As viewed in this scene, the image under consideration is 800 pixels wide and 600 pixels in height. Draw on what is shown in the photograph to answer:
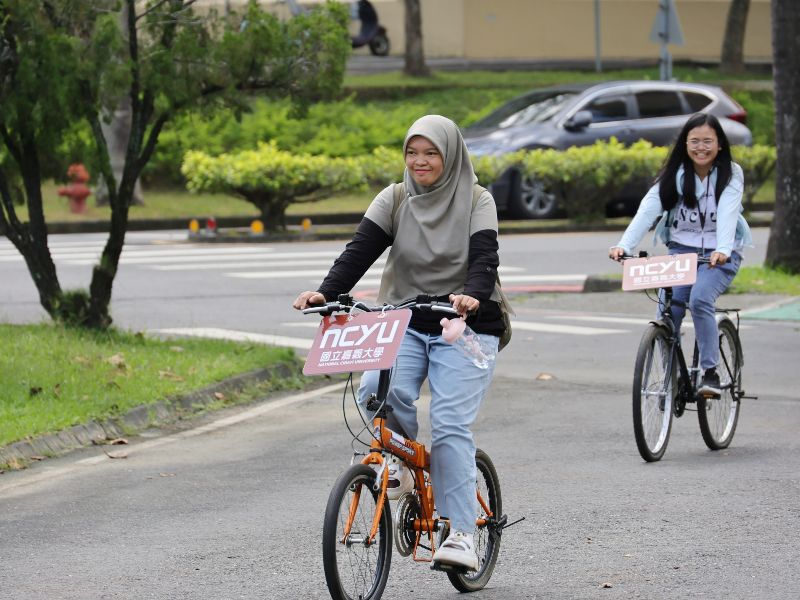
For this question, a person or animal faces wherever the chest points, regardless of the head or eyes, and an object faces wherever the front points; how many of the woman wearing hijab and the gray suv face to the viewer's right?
0

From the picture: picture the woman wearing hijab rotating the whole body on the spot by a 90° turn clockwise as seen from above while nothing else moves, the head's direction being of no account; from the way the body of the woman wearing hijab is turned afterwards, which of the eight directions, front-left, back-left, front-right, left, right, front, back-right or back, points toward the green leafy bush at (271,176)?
front-right

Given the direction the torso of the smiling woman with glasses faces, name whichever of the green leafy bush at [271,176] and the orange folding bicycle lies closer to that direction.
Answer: the orange folding bicycle

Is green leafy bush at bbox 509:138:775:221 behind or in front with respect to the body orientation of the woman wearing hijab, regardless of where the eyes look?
behind

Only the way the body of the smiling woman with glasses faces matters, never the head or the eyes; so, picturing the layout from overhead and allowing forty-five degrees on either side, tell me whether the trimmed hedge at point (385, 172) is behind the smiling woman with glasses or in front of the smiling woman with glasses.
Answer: behind

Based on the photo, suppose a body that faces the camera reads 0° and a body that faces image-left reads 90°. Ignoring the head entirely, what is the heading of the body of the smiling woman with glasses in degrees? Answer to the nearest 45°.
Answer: approximately 0°

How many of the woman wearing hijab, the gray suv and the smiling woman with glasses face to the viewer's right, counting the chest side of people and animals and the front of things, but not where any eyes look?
0

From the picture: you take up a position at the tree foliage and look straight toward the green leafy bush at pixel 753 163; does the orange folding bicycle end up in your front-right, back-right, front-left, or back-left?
back-right

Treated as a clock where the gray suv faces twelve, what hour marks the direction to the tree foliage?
The tree foliage is roughly at 11 o'clock from the gray suv.

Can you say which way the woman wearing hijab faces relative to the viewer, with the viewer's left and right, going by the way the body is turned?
facing the viewer and to the left of the viewer
